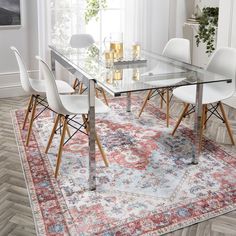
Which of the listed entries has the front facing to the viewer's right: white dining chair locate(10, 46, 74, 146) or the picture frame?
the white dining chair

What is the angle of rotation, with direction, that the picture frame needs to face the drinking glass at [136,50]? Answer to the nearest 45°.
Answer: approximately 45° to its left

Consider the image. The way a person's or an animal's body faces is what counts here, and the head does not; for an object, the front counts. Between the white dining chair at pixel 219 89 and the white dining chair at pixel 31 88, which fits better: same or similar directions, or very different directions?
very different directions

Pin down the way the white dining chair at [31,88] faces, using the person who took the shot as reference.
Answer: facing to the right of the viewer

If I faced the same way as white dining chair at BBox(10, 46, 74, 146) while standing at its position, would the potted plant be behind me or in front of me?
in front

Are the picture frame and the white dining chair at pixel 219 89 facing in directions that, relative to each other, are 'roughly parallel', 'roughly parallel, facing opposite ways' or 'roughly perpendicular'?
roughly perpendicular

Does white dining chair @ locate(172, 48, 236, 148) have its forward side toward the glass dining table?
yes

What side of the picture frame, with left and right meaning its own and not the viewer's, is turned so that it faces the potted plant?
left

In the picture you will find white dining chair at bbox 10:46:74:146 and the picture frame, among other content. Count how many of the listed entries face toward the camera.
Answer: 1

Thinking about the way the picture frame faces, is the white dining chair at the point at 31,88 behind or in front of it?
in front

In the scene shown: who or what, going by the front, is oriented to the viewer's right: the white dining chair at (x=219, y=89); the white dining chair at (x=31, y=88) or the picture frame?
the white dining chair at (x=31, y=88)

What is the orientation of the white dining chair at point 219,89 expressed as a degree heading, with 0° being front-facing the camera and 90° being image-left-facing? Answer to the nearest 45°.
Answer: approximately 45°

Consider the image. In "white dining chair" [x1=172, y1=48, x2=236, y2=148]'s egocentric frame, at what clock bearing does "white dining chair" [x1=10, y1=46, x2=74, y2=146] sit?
"white dining chair" [x1=10, y1=46, x2=74, y2=146] is roughly at 1 o'clock from "white dining chair" [x1=172, y1=48, x2=236, y2=148].
